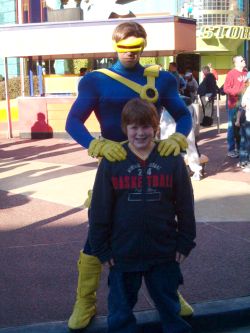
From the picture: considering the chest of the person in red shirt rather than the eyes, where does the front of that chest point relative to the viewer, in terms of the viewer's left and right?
facing the viewer and to the right of the viewer

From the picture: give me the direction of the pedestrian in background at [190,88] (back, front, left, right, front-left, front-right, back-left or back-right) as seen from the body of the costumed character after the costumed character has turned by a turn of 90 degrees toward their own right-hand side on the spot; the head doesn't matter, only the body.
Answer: right

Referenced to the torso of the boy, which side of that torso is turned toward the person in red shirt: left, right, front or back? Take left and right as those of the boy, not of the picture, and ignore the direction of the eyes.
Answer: back

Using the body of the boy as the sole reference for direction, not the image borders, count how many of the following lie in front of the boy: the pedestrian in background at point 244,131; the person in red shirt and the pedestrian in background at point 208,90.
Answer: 0

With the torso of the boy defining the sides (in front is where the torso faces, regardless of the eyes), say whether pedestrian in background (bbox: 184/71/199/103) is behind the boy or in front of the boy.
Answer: behind

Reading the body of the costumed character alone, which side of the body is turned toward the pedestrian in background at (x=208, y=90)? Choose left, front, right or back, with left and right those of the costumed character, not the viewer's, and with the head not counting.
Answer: back

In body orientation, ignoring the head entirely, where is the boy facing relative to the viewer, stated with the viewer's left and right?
facing the viewer

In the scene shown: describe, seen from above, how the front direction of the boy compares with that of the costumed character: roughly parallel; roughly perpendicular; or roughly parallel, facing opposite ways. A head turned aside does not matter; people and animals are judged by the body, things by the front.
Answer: roughly parallel

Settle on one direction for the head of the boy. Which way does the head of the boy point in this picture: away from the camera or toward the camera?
toward the camera

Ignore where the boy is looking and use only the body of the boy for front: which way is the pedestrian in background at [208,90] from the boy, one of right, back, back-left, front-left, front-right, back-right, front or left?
back

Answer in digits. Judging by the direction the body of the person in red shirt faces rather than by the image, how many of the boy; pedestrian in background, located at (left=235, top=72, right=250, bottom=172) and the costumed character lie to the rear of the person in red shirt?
0

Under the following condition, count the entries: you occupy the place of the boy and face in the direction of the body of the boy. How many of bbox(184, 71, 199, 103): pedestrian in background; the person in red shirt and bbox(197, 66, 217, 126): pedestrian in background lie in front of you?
0

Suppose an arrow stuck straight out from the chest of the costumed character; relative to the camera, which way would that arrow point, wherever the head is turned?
toward the camera
